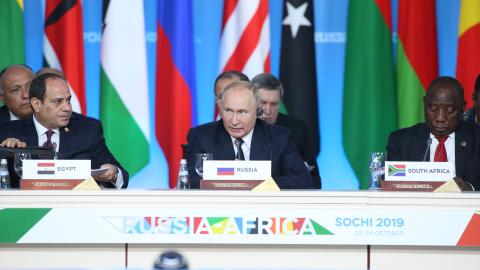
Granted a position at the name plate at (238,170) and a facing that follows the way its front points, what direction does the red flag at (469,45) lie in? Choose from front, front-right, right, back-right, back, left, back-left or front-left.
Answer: back-left

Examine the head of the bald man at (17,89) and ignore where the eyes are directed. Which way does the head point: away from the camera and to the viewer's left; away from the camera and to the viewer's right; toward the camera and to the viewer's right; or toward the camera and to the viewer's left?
toward the camera and to the viewer's right

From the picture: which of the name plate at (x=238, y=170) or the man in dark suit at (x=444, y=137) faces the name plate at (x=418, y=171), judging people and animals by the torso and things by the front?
the man in dark suit

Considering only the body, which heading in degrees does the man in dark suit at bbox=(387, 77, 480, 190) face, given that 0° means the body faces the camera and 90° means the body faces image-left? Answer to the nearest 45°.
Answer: approximately 0°

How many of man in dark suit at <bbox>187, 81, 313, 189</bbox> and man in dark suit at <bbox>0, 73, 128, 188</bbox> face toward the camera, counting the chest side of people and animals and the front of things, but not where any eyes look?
2

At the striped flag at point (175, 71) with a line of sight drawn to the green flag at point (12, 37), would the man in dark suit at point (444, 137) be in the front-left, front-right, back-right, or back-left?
back-left

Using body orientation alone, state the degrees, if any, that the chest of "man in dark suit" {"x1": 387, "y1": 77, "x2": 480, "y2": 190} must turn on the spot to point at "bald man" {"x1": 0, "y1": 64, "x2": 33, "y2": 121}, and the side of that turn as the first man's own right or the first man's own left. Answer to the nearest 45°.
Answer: approximately 90° to the first man's own right

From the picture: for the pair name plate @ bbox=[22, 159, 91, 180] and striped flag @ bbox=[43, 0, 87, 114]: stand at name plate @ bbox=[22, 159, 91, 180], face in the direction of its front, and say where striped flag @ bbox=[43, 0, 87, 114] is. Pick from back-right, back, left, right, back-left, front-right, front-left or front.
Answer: back

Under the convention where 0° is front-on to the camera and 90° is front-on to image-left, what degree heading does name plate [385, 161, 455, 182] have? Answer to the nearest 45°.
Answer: approximately 0°
